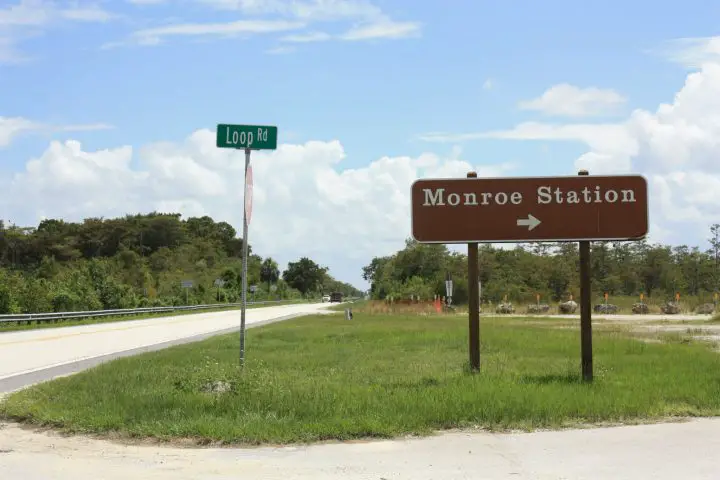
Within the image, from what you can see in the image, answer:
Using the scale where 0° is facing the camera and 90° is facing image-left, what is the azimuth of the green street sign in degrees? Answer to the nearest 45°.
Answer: approximately 0°

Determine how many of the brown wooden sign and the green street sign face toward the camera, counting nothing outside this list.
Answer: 2

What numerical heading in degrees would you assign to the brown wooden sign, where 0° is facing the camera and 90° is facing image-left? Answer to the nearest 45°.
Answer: approximately 0°

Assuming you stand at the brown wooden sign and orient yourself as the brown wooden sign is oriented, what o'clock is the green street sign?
The green street sign is roughly at 2 o'clock from the brown wooden sign.

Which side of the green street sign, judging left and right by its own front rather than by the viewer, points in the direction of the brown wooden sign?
left
